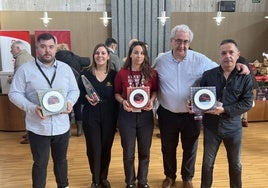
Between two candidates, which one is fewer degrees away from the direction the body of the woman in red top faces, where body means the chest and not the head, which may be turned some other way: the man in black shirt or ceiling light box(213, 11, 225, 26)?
the man in black shirt

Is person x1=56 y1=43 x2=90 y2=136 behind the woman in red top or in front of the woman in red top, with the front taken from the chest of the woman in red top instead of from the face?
behind

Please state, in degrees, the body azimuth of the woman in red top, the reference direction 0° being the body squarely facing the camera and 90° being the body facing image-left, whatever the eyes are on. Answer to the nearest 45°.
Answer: approximately 0°

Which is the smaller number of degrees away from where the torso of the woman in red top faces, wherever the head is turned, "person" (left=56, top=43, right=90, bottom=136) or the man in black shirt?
the man in black shirt

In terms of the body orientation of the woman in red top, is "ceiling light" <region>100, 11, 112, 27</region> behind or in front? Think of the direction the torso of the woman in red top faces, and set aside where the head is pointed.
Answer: behind

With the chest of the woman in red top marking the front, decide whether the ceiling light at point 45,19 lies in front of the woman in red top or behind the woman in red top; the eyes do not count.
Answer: behind
